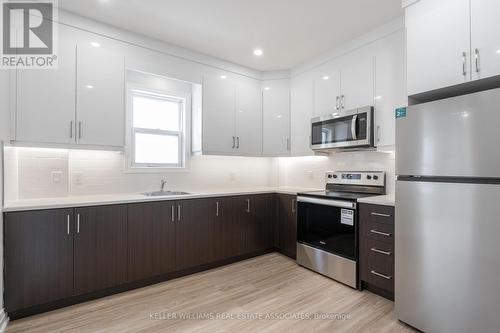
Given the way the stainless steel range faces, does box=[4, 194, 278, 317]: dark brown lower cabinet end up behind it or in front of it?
in front

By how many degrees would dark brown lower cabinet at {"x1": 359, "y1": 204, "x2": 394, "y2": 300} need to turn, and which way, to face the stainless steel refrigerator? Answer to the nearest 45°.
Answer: approximately 90° to its left

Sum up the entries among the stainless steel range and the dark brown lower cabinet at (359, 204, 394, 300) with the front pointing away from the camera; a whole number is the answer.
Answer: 0

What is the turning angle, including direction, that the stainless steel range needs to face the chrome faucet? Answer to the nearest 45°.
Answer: approximately 45° to its right

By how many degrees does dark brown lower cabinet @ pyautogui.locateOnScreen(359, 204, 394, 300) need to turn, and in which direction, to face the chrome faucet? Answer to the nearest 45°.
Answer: approximately 45° to its right

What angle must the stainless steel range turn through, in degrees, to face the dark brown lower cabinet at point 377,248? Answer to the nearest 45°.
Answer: approximately 90° to its left

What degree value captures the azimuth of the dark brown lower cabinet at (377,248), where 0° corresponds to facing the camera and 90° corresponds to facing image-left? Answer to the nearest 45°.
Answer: approximately 45°

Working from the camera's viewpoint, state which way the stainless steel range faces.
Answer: facing the viewer and to the left of the viewer

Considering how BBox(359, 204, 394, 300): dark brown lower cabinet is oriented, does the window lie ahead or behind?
ahead

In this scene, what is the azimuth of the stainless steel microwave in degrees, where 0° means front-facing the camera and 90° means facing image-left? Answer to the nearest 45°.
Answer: approximately 45°

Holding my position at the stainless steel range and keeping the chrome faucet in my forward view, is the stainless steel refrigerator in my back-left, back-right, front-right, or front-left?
back-left
